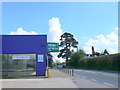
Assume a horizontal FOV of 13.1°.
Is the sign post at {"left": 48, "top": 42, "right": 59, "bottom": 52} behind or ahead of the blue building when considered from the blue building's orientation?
behind

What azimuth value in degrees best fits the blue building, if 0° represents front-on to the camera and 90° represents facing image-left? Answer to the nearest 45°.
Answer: approximately 0°
